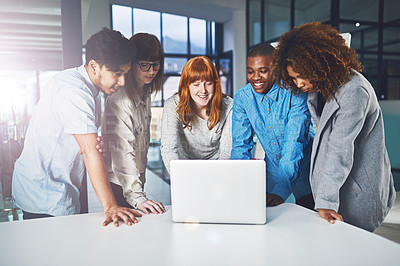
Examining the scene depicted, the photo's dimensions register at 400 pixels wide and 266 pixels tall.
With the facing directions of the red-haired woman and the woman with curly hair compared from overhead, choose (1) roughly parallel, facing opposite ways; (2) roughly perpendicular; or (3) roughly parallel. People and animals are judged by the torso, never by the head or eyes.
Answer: roughly perpendicular

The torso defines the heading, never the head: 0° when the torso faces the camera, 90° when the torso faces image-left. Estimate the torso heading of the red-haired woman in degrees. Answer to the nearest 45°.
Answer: approximately 0°

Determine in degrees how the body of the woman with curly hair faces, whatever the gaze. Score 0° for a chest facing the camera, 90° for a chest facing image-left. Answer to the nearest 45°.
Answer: approximately 90°

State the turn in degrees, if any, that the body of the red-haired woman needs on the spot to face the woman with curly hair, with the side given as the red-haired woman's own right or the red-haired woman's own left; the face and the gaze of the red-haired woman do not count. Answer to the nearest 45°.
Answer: approximately 45° to the red-haired woman's own left

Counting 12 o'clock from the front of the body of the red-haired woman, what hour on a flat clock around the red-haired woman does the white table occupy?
The white table is roughly at 12 o'clock from the red-haired woman.

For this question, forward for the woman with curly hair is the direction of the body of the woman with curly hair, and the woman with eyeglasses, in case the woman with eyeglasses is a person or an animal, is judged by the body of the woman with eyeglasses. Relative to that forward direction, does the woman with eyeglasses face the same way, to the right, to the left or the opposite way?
the opposite way
